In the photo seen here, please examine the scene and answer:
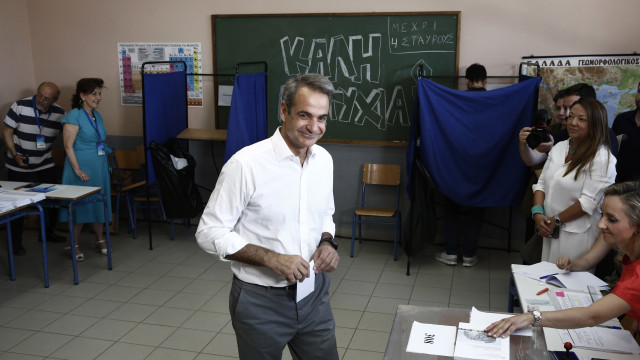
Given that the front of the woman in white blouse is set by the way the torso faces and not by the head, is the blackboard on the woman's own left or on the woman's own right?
on the woman's own right

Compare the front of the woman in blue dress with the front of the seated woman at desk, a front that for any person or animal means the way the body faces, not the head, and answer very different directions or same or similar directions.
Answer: very different directions

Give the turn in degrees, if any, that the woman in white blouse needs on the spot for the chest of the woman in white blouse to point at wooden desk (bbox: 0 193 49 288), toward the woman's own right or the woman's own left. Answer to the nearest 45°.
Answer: approximately 45° to the woman's own right

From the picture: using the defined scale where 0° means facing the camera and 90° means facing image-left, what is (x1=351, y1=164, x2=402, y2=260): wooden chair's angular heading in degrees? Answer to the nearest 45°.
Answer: approximately 0°

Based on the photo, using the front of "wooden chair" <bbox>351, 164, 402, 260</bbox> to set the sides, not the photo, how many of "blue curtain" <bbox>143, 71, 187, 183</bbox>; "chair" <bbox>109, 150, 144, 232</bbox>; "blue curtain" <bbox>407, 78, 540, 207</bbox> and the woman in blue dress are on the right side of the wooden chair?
3

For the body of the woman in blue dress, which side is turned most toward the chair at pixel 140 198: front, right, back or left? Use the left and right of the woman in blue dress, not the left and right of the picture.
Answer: left

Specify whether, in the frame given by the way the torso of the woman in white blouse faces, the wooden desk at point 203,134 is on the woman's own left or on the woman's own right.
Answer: on the woman's own right
